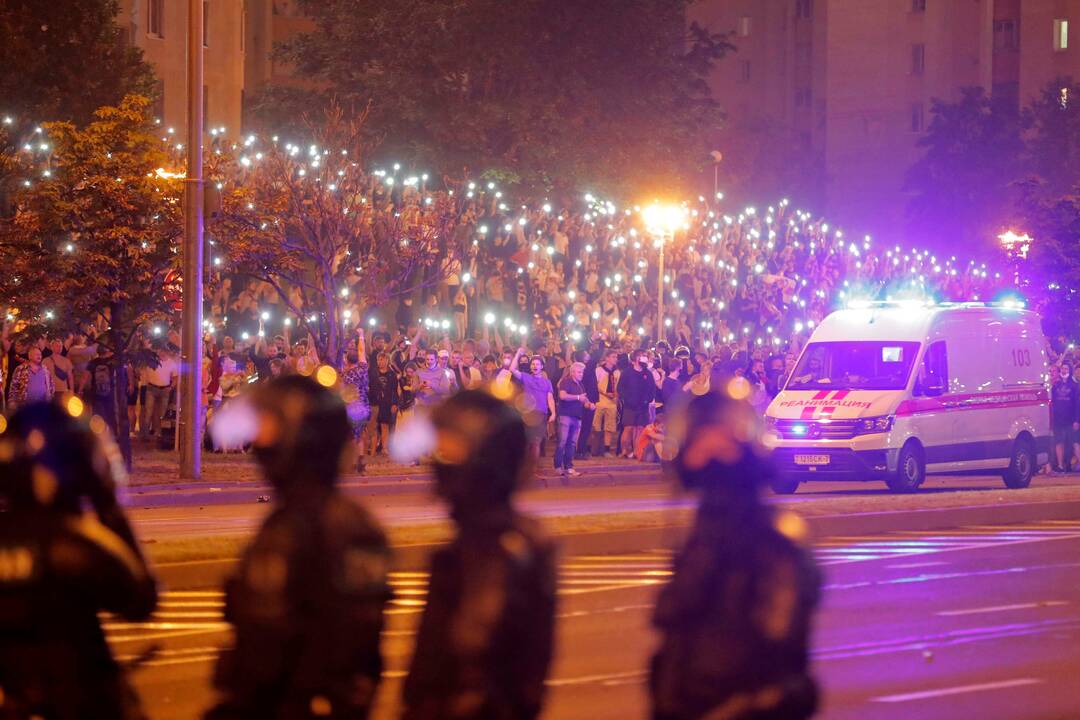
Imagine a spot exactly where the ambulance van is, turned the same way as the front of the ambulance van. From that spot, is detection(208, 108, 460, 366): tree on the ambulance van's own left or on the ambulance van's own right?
on the ambulance van's own right

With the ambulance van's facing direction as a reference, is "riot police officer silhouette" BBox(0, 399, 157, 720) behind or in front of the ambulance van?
in front

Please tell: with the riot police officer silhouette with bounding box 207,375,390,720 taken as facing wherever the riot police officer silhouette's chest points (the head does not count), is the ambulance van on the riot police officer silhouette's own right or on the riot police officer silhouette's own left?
on the riot police officer silhouette's own right

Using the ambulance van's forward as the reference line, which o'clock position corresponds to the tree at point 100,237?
The tree is roughly at 1 o'clock from the ambulance van.

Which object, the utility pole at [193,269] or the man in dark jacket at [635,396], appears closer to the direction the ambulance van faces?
the utility pole

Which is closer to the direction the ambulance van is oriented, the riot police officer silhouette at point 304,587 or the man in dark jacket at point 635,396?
the riot police officer silhouette

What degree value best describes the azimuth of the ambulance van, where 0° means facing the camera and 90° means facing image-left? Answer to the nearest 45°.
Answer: approximately 45°

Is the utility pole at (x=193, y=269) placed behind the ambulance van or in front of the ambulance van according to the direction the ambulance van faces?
in front

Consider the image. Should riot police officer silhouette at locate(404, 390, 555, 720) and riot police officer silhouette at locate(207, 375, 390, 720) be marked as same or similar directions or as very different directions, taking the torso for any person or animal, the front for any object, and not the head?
same or similar directions
